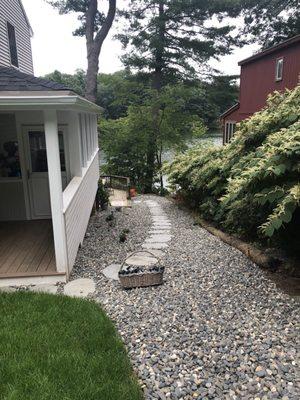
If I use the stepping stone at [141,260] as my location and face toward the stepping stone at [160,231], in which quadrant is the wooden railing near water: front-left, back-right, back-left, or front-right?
front-left

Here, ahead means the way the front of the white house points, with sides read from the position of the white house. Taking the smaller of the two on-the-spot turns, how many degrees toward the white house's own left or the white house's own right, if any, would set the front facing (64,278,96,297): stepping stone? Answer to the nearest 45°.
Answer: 0° — it already faces it

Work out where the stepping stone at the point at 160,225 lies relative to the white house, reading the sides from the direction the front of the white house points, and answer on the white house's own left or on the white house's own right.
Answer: on the white house's own left

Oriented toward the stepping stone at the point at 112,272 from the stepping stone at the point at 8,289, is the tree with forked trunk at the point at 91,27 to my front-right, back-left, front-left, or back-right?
front-left

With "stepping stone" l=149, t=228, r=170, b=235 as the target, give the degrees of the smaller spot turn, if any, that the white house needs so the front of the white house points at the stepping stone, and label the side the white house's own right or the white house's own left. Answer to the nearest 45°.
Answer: approximately 90° to the white house's own left
